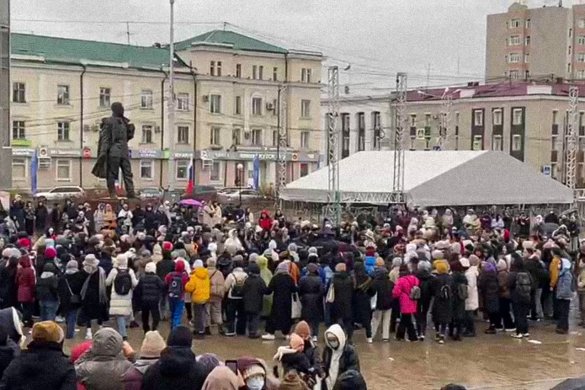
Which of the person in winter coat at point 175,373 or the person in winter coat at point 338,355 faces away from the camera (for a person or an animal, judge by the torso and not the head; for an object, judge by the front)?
the person in winter coat at point 175,373

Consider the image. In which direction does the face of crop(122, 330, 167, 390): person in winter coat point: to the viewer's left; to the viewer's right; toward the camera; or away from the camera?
away from the camera

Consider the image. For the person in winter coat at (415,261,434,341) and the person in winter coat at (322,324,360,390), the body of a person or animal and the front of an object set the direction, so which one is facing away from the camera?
the person in winter coat at (415,261,434,341)

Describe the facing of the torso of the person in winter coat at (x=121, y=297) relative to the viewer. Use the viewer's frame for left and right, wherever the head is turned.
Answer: facing away from the viewer

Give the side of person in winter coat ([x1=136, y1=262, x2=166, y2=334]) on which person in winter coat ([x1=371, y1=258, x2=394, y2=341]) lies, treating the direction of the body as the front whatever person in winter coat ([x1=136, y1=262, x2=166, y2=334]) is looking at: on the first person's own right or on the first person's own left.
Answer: on the first person's own right

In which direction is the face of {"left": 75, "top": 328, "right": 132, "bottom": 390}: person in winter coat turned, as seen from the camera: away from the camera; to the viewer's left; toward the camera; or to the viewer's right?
away from the camera

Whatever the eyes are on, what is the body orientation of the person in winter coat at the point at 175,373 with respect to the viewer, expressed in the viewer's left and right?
facing away from the viewer

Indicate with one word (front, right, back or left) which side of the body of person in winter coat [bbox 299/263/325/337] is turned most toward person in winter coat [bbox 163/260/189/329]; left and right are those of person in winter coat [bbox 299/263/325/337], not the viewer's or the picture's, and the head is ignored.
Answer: left

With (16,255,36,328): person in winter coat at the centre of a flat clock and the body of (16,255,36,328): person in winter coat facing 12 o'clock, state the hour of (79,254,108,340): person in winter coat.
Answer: (79,254,108,340): person in winter coat is roughly at 4 o'clock from (16,255,36,328): person in winter coat.

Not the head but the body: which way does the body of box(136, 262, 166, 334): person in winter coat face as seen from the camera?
away from the camera

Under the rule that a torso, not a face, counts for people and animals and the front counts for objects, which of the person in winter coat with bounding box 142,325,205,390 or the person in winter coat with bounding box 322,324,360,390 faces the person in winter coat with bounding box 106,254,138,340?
the person in winter coat with bounding box 142,325,205,390

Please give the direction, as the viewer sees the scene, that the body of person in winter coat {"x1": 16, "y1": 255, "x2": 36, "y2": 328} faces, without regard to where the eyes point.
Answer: away from the camera

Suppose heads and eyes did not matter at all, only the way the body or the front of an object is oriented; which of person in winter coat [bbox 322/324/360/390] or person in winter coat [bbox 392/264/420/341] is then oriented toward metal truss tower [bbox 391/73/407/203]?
person in winter coat [bbox 392/264/420/341]

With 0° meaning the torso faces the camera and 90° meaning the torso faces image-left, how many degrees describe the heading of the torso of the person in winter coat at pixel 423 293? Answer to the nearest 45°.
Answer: approximately 180°

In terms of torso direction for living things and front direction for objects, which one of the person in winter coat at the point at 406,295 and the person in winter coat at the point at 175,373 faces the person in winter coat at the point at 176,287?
the person in winter coat at the point at 175,373
